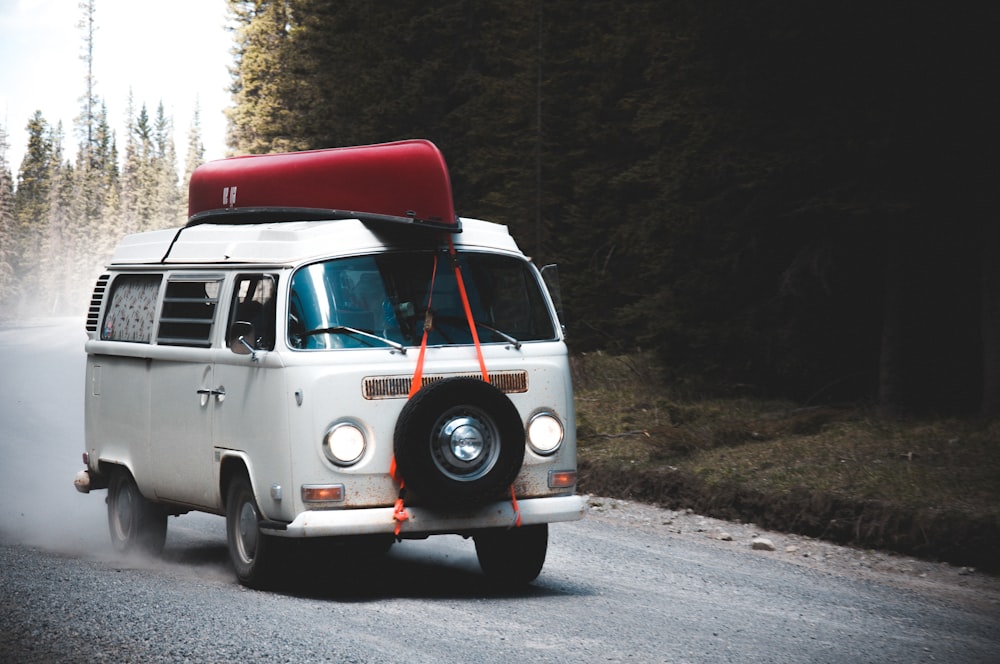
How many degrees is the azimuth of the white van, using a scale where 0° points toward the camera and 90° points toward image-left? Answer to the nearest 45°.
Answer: approximately 315°
